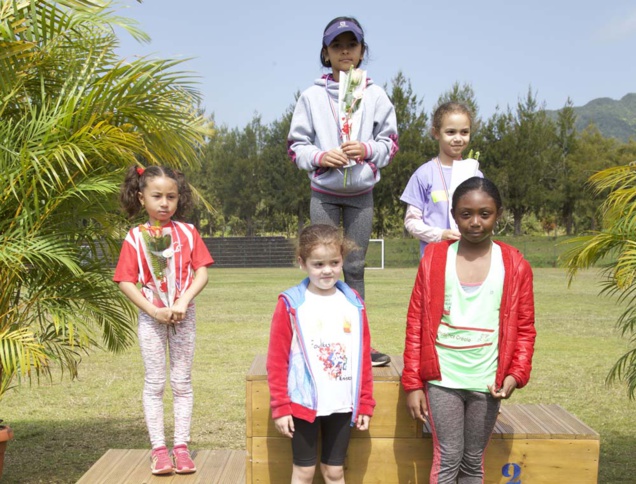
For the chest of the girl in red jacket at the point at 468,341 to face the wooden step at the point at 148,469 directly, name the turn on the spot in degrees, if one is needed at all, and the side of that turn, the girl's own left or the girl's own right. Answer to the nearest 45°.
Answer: approximately 90° to the girl's own right

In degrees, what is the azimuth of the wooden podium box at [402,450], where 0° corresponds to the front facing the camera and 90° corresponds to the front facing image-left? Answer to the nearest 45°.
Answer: approximately 0°

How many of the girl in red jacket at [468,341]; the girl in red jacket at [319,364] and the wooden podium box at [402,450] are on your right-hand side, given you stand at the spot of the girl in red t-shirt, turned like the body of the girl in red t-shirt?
0

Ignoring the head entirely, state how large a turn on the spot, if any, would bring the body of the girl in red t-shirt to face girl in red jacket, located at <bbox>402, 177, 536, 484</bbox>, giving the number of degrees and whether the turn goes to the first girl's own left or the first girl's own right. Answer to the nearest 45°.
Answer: approximately 45° to the first girl's own left

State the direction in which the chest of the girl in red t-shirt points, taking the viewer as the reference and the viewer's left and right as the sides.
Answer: facing the viewer

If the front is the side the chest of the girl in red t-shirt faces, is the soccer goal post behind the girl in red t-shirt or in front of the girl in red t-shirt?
behind

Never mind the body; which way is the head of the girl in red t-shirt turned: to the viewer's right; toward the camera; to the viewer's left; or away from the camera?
toward the camera

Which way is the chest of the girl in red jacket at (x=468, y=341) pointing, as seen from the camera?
toward the camera

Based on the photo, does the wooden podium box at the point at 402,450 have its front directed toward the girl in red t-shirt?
no

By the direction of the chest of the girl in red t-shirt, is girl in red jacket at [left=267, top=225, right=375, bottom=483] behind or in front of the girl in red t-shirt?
in front
